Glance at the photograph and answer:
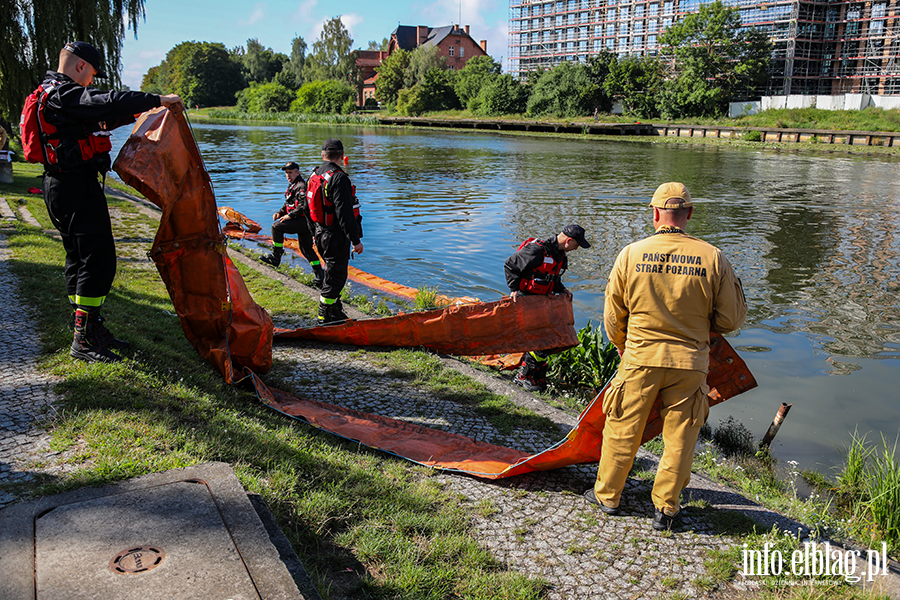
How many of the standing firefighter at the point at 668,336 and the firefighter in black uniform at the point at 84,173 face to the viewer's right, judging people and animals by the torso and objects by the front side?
1

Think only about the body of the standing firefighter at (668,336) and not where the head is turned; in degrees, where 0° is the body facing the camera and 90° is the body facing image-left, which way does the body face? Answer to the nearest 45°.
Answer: approximately 180°

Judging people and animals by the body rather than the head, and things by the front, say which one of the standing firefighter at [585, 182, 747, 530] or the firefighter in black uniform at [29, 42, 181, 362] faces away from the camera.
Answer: the standing firefighter

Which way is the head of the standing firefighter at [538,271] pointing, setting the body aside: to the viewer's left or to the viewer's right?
to the viewer's right

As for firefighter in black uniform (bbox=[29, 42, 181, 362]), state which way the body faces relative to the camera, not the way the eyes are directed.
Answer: to the viewer's right

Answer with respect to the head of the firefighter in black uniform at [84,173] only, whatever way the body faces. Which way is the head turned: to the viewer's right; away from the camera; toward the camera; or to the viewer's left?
to the viewer's right

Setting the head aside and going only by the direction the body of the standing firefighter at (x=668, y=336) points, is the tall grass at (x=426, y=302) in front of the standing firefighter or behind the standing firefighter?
in front

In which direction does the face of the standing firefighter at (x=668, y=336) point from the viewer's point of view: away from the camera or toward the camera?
away from the camera

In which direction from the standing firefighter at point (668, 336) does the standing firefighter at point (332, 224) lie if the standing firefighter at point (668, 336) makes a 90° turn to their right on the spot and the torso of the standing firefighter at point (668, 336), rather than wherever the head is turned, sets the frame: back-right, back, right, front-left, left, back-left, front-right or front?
back-left
